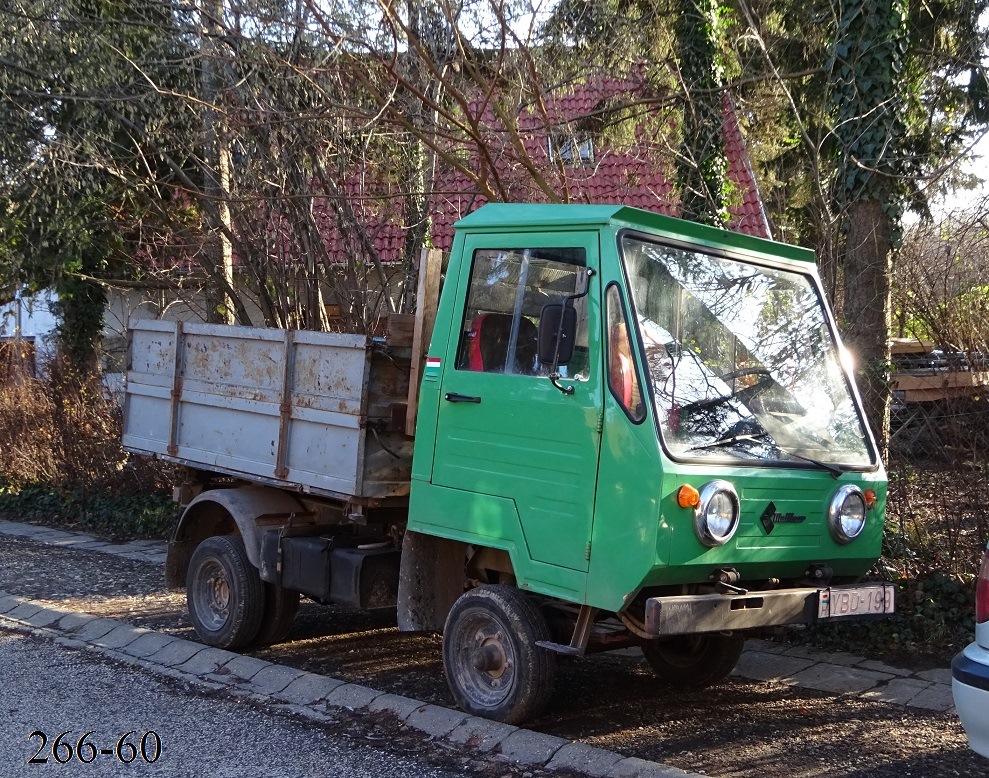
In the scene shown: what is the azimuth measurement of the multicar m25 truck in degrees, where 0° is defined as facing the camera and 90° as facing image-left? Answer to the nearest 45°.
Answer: approximately 315°

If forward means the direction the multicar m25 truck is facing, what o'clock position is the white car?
The white car is roughly at 12 o'clock from the multicar m25 truck.

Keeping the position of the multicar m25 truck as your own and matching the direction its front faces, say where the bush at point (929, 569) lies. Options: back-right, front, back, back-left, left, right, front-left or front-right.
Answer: left

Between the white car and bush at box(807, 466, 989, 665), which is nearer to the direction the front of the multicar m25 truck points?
the white car
